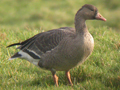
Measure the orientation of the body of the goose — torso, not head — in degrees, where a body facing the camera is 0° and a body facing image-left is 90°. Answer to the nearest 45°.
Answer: approximately 270°
